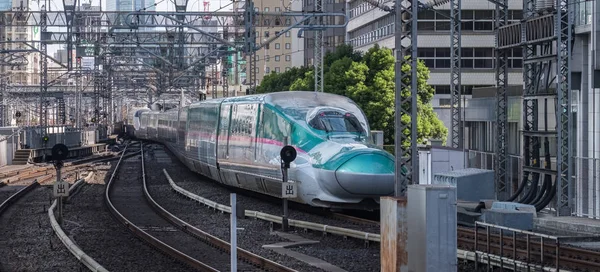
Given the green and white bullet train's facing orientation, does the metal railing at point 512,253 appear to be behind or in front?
in front

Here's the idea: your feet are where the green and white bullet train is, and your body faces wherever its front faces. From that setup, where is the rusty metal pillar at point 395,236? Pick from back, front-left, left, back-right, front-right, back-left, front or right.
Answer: front-right

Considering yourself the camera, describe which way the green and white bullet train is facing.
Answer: facing the viewer and to the right of the viewer

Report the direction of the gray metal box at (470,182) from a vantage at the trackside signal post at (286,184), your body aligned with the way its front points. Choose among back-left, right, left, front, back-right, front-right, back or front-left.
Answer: back-left

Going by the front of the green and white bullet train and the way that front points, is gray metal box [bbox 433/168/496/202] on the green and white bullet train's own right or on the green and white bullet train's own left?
on the green and white bullet train's own left

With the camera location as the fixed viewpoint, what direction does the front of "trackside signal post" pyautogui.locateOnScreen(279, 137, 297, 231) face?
facing the viewer

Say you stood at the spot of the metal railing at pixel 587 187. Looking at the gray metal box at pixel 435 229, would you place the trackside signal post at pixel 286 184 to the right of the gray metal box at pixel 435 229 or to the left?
right

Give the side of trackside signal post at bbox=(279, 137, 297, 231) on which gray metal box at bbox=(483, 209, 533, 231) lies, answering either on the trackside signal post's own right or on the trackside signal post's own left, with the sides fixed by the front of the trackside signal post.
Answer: on the trackside signal post's own left

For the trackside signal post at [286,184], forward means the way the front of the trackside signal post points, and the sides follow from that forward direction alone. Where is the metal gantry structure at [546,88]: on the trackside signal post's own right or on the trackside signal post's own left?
on the trackside signal post's own left
